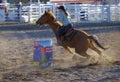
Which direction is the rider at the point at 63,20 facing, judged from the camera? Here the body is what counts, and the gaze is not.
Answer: to the viewer's left

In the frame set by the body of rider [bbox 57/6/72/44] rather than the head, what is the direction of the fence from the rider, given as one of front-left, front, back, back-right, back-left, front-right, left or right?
right

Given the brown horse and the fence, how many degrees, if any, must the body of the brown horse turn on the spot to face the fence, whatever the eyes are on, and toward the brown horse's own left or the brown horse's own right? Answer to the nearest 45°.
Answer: approximately 90° to the brown horse's own right

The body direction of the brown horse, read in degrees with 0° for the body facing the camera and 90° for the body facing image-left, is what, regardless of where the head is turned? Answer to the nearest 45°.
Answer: approximately 90°
